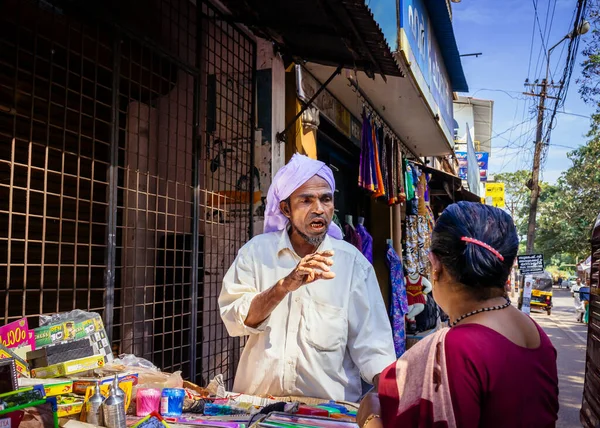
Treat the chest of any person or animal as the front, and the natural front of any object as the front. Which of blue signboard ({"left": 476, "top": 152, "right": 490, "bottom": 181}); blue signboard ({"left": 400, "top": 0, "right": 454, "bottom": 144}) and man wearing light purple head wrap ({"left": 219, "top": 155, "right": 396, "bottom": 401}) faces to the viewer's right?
blue signboard ({"left": 400, "top": 0, "right": 454, "bottom": 144})

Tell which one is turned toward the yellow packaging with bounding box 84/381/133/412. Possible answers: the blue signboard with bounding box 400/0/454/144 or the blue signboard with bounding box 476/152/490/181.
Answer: the blue signboard with bounding box 476/152/490/181

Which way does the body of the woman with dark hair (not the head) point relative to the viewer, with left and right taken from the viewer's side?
facing away from the viewer and to the left of the viewer

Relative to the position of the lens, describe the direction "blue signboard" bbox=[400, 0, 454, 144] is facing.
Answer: facing to the right of the viewer

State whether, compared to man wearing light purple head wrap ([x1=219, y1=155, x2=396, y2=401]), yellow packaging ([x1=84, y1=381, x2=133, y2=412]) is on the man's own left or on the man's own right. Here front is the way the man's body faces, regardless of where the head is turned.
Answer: on the man's own right

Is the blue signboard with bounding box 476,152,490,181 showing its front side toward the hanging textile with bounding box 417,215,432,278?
yes

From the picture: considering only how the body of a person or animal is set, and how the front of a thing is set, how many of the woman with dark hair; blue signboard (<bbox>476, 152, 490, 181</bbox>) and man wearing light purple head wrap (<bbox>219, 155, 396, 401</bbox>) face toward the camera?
2

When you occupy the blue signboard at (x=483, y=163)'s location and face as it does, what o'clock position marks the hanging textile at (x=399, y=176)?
The hanging textile is roughly at 12 o'clock from the blue signboard.

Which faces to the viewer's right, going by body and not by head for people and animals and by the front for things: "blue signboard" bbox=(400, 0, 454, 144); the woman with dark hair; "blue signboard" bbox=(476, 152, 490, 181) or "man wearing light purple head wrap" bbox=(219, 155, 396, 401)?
"blue signboard" bbox=(400, 0, 454, 144)

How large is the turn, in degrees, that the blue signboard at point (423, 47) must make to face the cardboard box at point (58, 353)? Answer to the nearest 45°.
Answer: approximately 90° to its right

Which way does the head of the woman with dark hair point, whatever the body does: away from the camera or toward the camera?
away from the camera
